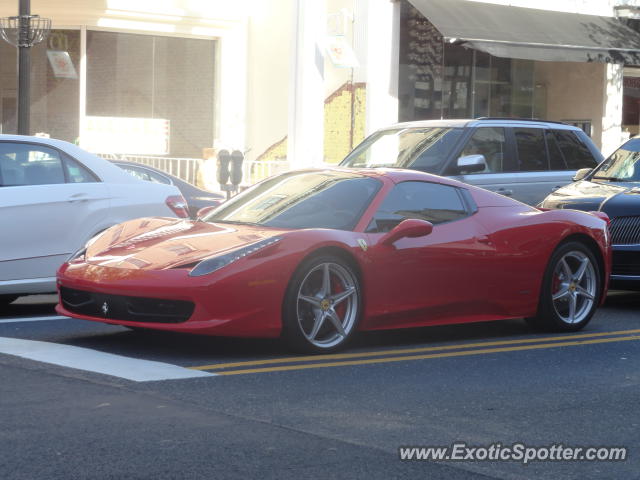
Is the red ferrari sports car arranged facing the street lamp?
no

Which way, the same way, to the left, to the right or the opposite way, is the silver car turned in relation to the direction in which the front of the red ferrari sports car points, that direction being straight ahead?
the same way

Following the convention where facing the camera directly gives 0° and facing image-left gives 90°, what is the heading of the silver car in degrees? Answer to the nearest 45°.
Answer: approximately 45°

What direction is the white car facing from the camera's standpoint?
to the viewer's left

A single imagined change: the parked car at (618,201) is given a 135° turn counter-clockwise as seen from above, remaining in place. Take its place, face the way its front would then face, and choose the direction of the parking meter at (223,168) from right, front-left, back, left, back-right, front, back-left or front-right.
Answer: back-left

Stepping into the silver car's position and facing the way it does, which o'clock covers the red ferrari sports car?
The red ferrari sports car is roughly at 11 o'clock from the silver car.

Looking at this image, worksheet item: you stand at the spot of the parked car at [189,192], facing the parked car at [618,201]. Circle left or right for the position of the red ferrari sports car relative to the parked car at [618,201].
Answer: right

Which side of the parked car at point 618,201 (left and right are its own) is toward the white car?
front

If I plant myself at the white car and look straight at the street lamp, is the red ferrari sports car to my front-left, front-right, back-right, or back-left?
back-right

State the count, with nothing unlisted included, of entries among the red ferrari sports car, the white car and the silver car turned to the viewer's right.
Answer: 0

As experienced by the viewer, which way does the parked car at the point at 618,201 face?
facing the viewer and to the left of the viewer

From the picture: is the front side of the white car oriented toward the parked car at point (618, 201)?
no

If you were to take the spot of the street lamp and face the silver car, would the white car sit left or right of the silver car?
right

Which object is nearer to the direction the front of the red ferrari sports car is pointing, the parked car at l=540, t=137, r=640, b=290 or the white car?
the white car

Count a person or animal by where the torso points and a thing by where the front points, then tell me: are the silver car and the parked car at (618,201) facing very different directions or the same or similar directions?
same or similar directions

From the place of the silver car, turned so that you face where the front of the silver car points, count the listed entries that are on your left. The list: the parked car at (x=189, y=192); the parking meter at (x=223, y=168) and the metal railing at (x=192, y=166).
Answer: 0

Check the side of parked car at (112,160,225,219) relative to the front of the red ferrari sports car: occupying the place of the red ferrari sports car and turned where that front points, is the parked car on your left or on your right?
on your right

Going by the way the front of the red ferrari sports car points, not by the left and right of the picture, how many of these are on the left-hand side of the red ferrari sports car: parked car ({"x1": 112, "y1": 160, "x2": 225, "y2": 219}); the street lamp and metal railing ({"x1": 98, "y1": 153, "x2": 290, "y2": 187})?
0

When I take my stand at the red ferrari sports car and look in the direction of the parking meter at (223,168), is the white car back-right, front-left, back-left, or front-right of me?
front-left
